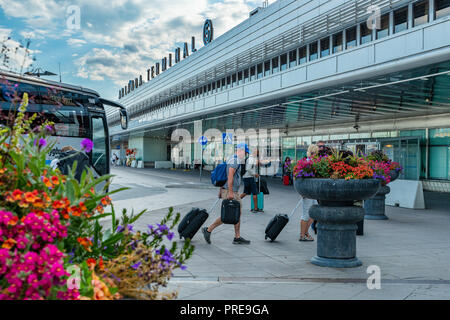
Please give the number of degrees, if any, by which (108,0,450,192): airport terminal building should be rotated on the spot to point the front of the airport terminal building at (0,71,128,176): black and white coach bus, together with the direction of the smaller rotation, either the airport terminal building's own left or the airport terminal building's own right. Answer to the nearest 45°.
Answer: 0° — it already faces it

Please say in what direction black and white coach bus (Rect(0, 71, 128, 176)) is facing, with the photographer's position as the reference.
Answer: facing away from the viewer and to the right of the viewer

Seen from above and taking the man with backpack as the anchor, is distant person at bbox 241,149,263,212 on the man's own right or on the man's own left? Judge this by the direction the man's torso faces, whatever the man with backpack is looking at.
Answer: on the man's own left

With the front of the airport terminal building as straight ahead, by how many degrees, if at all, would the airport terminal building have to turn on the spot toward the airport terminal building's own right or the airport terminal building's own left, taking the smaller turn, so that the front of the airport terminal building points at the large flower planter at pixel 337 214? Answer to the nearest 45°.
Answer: approximately 45° to the airport terminal building's own left

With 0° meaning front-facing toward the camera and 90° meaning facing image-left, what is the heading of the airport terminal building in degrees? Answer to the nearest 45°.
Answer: approximately 45°

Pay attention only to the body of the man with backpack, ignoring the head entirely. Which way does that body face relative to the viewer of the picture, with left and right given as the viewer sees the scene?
facing to the right of the viewer

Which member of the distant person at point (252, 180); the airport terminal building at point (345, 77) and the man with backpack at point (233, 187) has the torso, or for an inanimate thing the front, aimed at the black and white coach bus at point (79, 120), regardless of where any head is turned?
the airport terminal building
